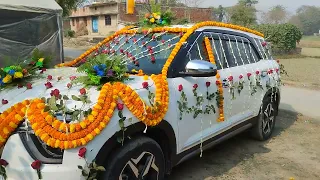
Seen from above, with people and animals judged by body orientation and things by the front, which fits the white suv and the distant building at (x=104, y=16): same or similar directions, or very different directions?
same or similar directions

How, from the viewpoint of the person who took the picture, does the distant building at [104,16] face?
facing the viewer and to the left of the viewer

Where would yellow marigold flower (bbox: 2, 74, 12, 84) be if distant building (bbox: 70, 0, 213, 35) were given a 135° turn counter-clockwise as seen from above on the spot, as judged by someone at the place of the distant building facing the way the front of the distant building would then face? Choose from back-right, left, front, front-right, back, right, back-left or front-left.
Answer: right

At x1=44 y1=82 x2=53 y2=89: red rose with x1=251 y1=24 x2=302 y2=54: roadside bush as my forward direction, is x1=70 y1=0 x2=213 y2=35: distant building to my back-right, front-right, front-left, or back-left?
front-left

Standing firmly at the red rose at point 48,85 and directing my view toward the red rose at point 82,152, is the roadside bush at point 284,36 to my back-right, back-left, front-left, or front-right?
back-left

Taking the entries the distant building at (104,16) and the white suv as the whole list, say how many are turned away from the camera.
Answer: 0

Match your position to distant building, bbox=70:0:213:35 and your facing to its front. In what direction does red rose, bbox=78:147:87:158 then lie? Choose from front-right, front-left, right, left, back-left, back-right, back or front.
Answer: front-left
